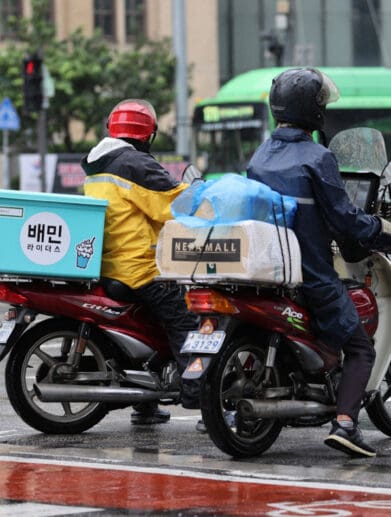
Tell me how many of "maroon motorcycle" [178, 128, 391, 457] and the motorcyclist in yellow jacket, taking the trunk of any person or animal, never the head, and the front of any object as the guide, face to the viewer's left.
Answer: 0

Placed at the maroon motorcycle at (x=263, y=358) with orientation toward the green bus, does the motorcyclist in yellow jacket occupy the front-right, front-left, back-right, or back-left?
front-left

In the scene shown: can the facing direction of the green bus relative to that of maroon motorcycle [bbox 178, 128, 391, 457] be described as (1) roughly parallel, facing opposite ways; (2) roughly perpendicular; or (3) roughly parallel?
roughly parallel, facing opposite ways

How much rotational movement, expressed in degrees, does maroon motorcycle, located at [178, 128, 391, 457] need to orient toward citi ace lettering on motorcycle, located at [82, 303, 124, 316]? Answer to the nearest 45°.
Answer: approximately 90° to its left

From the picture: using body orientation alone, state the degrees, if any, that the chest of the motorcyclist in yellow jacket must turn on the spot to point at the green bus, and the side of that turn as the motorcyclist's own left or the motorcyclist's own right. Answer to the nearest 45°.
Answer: approximately 45° to the motorcyclist's own left

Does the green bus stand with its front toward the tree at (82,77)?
no

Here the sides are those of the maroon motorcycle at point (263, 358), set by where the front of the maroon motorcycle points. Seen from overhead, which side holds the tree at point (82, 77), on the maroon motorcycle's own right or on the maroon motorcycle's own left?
on the maroon motorcycle's own left

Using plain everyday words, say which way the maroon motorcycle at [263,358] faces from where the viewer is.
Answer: facing away from the viewer and to the right of the viewer

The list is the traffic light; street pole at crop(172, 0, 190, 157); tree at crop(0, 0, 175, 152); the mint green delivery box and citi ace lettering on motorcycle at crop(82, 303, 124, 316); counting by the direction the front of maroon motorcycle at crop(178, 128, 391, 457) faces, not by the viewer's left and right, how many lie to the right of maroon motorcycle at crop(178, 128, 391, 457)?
0

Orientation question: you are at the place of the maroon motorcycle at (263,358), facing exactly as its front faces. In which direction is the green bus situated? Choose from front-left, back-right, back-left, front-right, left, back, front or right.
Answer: front-left

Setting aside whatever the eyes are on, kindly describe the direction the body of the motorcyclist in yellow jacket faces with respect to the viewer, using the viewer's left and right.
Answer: facing away from the viewer and to the right of the viewer

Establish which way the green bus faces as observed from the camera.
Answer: facing the viewer and to the left of the viewer

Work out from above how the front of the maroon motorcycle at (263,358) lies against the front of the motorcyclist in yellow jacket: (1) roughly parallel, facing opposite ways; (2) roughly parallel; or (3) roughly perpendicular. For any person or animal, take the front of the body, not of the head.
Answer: roughly parallel

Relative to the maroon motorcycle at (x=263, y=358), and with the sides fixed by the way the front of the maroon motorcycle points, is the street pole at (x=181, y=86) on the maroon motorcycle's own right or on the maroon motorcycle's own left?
on the maroon motorcycle's own left
